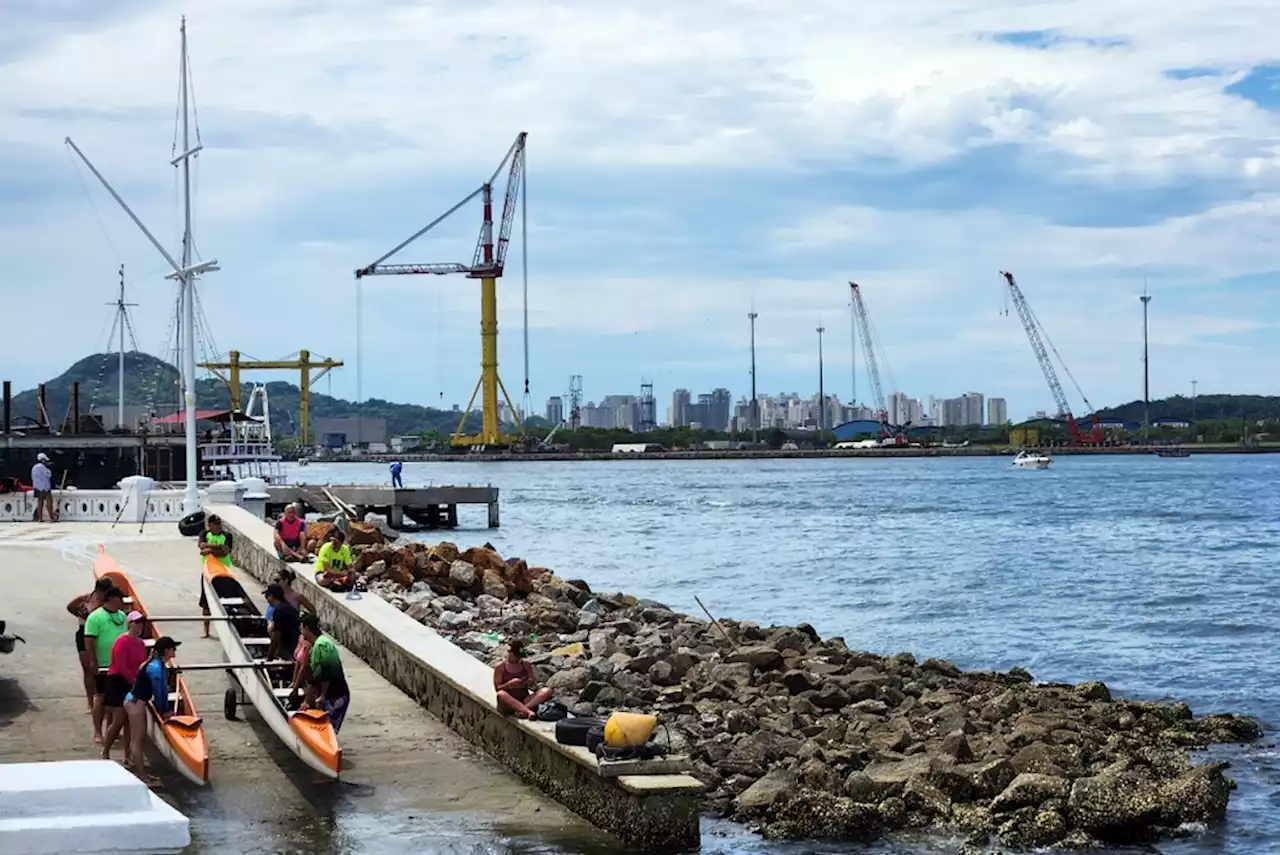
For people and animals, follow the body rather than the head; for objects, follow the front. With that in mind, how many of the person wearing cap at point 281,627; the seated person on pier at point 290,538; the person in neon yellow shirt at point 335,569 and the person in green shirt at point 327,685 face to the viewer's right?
0

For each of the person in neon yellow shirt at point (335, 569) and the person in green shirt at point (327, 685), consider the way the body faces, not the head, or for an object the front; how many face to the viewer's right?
0

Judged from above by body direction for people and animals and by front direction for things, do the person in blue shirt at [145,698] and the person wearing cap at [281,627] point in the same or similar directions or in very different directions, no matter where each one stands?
very different directions

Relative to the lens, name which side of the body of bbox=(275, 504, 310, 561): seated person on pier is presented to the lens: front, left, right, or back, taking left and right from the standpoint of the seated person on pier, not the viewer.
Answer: front

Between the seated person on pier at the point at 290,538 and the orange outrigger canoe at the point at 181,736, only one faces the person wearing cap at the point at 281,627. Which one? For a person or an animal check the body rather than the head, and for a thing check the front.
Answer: the seated person on pier

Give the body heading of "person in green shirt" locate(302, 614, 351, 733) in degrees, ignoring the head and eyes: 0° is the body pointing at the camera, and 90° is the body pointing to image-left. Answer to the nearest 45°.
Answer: approximately 90°

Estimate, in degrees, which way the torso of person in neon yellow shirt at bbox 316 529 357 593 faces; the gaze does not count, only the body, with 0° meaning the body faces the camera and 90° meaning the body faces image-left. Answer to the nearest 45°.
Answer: approximately 0°

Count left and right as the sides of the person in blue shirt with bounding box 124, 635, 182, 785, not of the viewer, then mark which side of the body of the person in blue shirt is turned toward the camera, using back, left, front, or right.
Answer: right

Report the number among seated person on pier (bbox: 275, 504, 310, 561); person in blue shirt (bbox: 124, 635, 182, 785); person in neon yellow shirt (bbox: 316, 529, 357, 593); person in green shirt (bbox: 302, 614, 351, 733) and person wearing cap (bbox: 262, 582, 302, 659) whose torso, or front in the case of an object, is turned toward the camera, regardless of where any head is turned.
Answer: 2

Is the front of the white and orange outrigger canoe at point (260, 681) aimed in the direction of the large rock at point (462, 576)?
no

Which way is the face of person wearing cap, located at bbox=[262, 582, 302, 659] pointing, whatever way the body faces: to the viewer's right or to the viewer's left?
to the viewer's left

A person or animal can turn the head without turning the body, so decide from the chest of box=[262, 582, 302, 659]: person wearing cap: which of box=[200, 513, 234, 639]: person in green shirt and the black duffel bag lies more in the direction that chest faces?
the person in green shirt

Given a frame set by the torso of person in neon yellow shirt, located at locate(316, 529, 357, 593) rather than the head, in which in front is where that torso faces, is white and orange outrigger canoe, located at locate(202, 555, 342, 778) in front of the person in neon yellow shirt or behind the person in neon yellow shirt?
in front

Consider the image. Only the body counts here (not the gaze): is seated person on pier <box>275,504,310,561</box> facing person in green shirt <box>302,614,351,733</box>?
yes

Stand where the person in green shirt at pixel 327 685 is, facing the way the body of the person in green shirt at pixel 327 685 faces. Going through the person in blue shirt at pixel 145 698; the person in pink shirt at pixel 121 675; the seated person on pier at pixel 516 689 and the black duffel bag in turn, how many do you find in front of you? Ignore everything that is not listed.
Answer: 2
